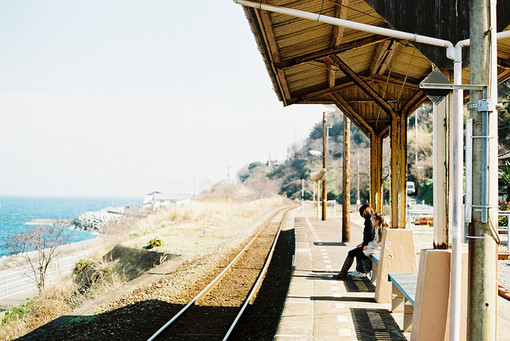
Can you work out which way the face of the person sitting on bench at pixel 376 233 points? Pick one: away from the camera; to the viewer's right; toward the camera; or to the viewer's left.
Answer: to the viewer's left

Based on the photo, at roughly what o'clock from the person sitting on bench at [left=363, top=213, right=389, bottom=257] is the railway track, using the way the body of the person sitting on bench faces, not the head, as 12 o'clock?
The railway track is roughly at 12 o'clock from the person sitting on bench.

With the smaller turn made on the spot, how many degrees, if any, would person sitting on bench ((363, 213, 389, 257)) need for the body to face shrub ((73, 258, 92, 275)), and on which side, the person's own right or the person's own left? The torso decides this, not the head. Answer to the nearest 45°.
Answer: approximately 45° to the person's own right

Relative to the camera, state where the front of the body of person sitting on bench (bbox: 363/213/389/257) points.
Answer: to the viewer's left

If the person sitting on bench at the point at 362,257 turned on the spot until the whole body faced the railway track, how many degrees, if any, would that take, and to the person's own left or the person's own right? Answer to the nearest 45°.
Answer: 0° — they already face it

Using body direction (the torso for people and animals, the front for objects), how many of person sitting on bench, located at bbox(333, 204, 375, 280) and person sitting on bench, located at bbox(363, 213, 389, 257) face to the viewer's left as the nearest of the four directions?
2

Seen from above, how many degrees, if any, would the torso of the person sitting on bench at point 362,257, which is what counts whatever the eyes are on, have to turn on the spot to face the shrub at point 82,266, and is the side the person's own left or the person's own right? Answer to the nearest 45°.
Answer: approximately 45° to the person's own right

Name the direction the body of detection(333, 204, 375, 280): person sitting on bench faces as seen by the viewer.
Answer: to the viewer's left

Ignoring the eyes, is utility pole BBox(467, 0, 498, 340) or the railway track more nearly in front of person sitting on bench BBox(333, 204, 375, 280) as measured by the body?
the railway track
